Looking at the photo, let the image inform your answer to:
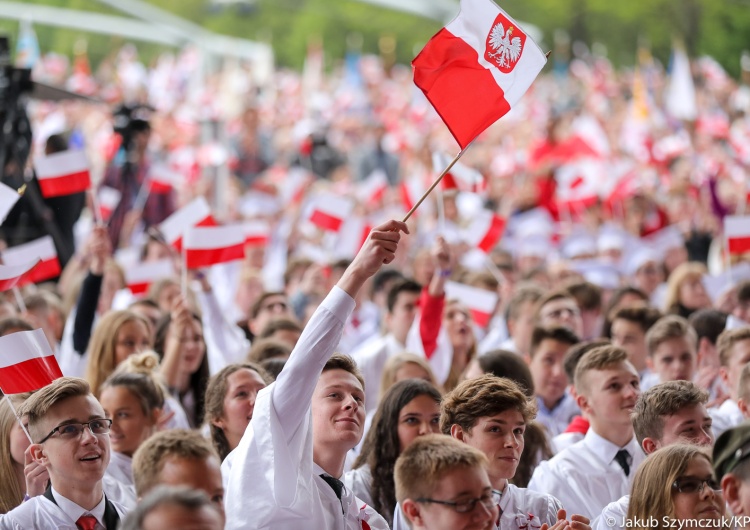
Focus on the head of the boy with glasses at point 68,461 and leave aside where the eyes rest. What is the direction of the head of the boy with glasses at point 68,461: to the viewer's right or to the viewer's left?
to the viewer's right

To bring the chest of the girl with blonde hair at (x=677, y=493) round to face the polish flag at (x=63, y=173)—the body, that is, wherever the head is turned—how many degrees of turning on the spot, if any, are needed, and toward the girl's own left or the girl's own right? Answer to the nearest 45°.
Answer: approximately 180°

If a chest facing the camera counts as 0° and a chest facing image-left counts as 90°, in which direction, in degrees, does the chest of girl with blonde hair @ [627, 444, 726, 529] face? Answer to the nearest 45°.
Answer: approximately 315°

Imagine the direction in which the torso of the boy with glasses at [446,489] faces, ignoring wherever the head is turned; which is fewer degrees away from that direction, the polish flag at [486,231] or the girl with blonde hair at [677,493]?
the girl with blonde hair
